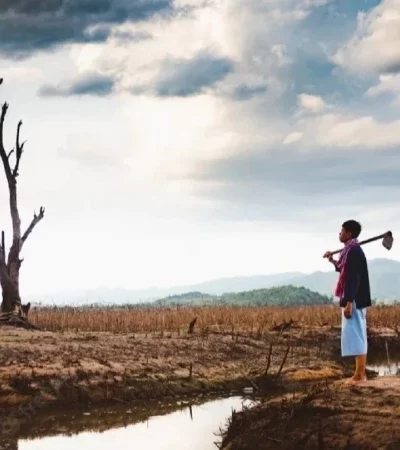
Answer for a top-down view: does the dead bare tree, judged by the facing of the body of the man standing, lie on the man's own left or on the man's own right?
on the man's own right

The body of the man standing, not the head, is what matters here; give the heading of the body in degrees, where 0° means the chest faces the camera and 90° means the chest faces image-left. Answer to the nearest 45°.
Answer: approximately 90°

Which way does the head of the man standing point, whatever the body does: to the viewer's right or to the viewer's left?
to the viewer's left
